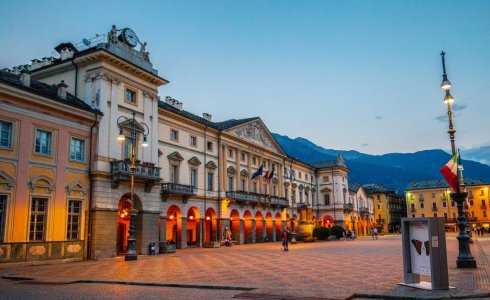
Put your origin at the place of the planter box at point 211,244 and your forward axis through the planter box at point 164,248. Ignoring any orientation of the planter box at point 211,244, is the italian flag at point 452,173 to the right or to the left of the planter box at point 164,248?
left

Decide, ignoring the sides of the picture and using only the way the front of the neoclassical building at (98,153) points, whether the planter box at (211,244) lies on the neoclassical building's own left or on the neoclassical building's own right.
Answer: on the neoclassical building's own left

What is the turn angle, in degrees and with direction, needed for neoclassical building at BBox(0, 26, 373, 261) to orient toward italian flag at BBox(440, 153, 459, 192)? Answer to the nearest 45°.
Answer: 0° — it already faces it

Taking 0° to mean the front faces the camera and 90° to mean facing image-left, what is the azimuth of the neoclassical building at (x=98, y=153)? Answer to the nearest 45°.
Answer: approximately 315°
